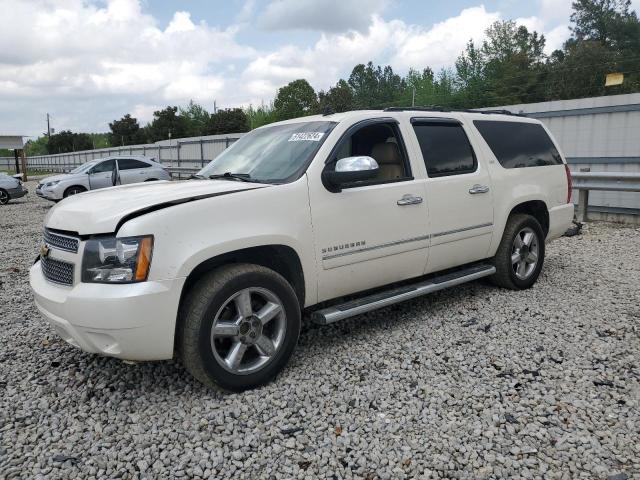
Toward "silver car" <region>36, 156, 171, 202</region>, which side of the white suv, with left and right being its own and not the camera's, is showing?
right

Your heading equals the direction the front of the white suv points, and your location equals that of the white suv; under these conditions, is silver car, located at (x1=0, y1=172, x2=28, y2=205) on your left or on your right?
on your right

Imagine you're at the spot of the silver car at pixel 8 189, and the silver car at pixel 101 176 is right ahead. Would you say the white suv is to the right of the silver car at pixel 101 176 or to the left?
right

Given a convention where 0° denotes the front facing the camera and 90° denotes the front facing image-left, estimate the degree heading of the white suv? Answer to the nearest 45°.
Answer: approximately 45°
